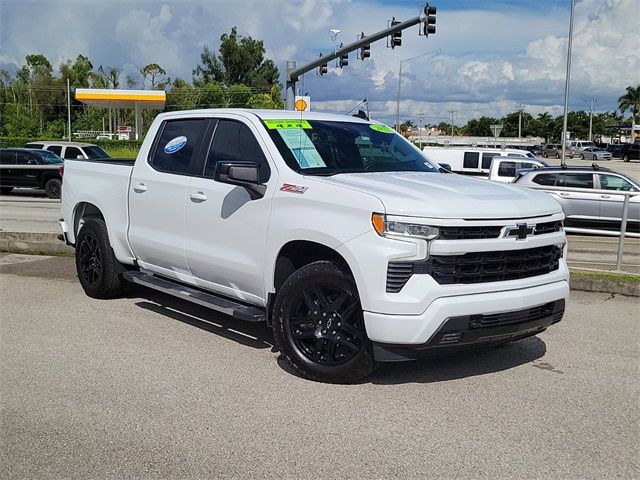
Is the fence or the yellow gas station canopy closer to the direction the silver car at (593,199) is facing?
the fence

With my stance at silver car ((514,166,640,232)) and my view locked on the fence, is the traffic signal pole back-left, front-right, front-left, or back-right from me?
back-right

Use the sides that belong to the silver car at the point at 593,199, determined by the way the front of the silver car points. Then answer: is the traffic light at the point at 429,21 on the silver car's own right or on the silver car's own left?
on the silver car's own left

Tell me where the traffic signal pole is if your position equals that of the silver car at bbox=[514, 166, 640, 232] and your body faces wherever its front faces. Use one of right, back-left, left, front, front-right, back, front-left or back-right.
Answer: back-left

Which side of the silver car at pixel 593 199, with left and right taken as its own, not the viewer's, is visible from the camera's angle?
right

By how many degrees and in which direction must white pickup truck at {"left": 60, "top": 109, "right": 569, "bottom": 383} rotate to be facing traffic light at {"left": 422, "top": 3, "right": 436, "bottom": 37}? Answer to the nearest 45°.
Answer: approximately 135° to its left

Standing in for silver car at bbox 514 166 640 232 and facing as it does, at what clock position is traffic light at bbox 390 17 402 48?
The traffic light is roughly at 8 o'clock from the silver car.
